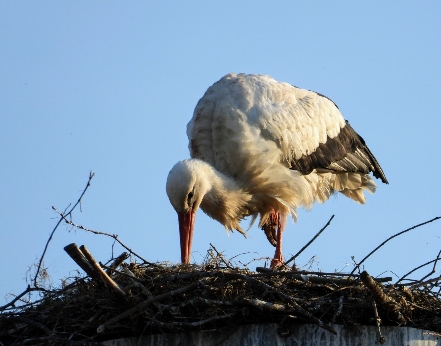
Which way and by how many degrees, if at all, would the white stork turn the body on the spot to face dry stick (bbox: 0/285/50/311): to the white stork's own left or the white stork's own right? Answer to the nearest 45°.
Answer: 0° — it already faces it

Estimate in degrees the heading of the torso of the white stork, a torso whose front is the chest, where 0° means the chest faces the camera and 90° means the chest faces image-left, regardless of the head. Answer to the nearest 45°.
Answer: approximately 45°
